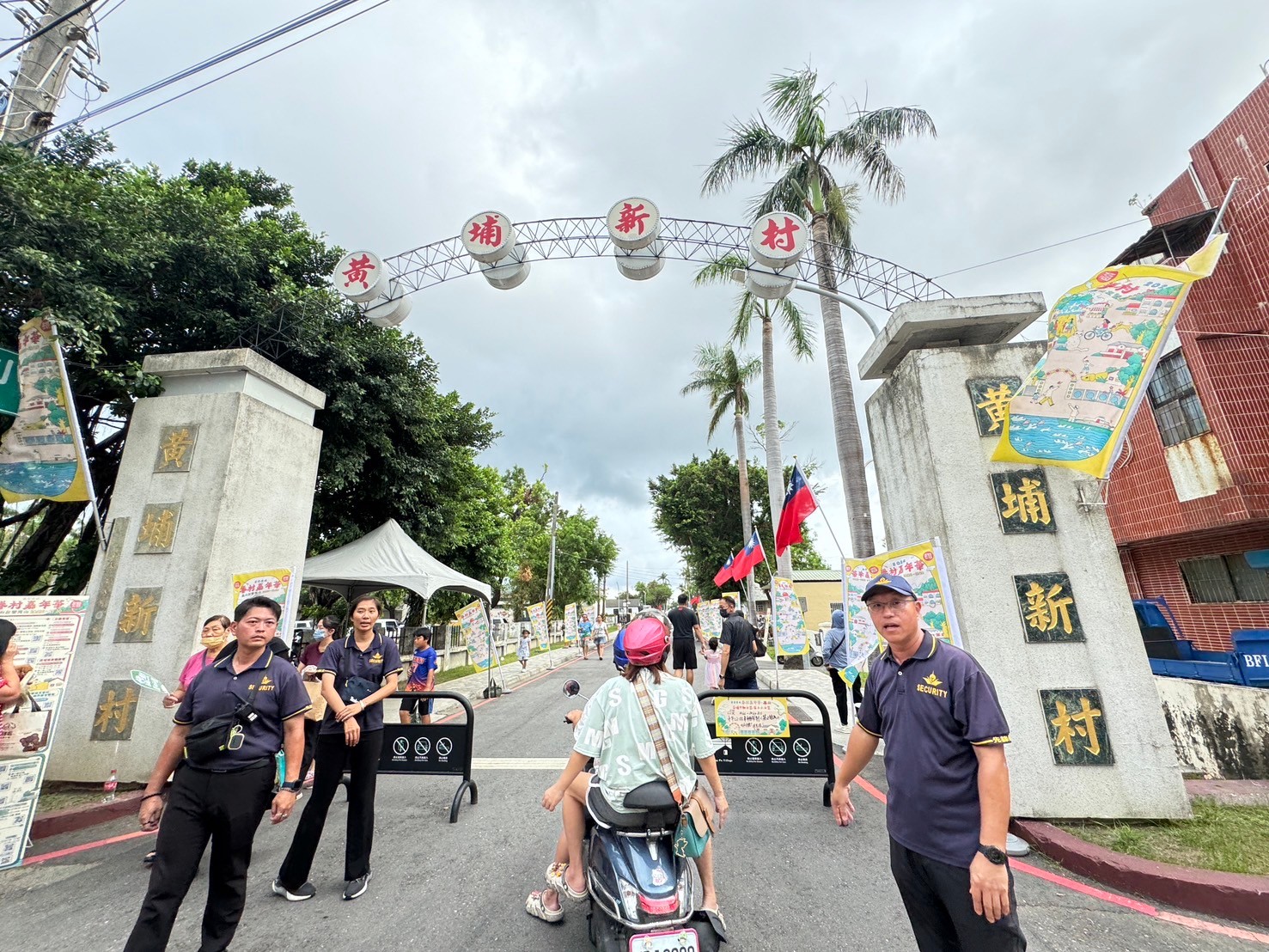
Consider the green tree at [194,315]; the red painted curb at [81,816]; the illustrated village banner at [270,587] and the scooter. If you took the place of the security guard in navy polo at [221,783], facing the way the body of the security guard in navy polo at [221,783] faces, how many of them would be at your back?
3

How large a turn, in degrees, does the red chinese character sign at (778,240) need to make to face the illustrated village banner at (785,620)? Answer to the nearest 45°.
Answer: approximately 180°

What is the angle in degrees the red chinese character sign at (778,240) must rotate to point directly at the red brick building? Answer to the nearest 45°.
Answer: approximately 135° to its left

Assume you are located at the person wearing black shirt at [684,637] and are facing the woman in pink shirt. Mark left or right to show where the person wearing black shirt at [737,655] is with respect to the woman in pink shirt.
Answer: left

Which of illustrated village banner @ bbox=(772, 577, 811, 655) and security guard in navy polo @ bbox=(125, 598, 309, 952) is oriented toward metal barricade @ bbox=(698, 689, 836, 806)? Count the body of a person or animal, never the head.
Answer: the illustrated village banner

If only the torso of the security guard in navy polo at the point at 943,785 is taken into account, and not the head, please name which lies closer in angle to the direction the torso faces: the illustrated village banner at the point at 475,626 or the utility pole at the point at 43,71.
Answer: the utility pole
